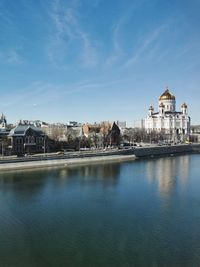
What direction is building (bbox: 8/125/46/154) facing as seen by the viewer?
toward the camera
